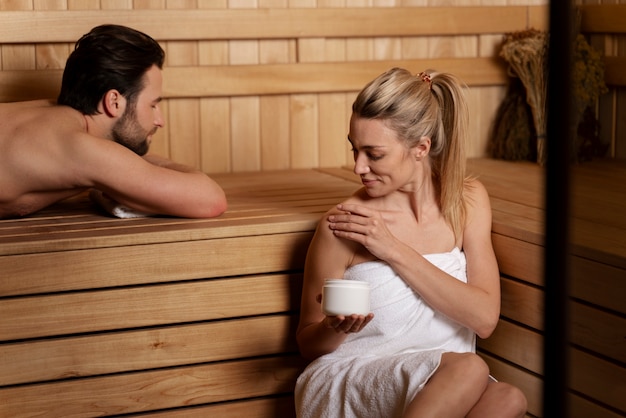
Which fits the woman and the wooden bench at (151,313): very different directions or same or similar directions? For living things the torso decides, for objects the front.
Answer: same or similar directions

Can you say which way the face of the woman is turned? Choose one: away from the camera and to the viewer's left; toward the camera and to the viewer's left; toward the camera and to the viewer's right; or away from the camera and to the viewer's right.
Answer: toward the camera and to the viewer's left

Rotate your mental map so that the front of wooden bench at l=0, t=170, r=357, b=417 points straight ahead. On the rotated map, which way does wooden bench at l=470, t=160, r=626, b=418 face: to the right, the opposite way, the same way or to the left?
to the right

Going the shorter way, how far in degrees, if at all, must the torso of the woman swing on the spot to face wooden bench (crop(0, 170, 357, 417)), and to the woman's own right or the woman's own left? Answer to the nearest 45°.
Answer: approximately 90° to the woman's own right

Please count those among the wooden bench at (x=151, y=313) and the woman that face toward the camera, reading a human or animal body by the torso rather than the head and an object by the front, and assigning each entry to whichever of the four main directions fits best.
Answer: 2

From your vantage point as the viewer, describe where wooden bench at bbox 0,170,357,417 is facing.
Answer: facing the viewer

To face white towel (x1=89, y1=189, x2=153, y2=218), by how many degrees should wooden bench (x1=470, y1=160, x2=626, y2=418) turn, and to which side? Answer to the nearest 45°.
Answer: approximately 90° to its right

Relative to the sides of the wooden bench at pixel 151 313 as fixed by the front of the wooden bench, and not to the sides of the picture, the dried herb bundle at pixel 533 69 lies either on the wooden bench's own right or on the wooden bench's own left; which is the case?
on the wooden bench's own left

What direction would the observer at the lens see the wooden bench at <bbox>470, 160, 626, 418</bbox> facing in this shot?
facing the viewer and to the left of the viewer
